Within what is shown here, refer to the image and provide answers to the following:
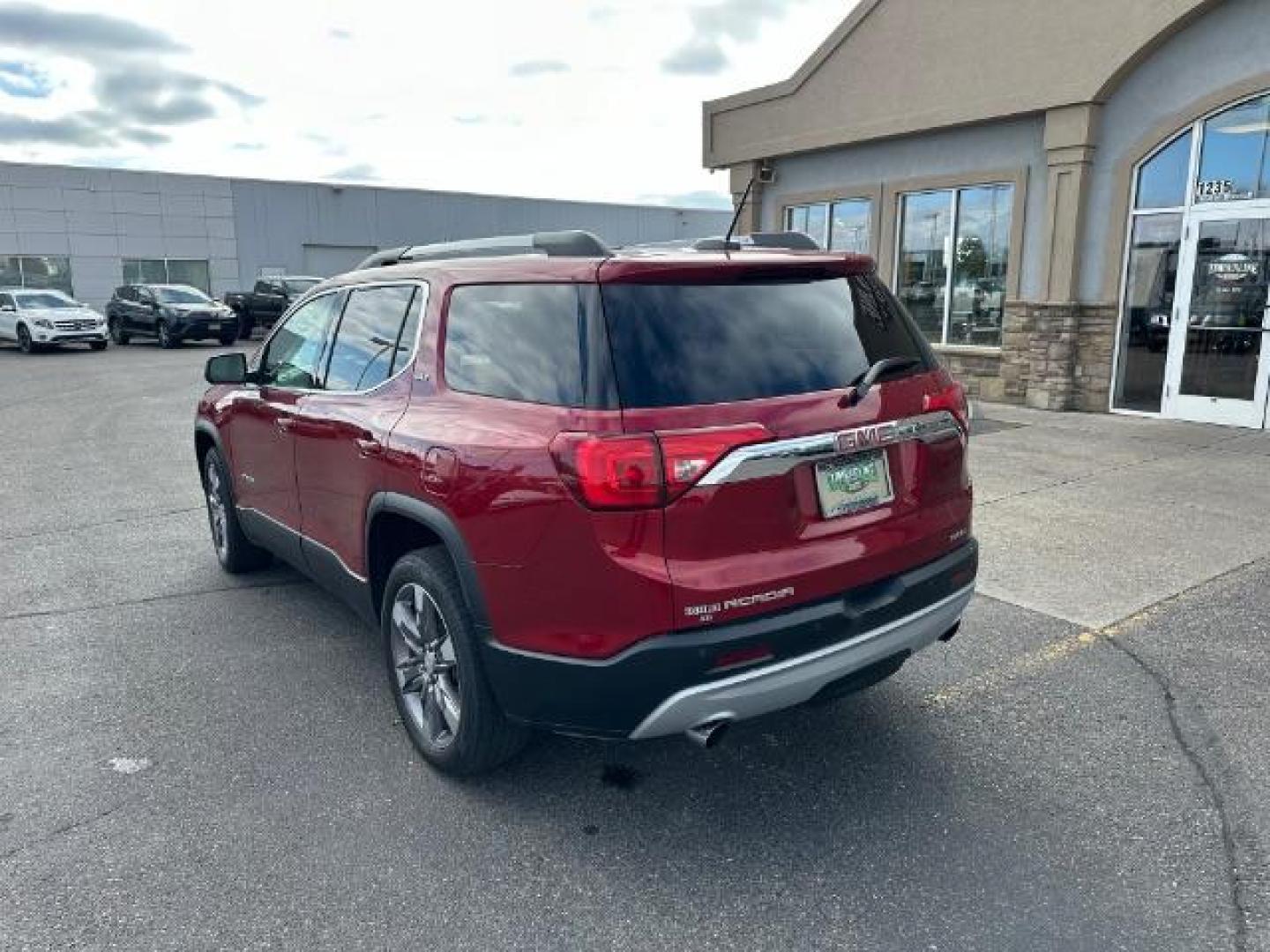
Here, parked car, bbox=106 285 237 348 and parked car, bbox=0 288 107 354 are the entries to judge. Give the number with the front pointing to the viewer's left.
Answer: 0

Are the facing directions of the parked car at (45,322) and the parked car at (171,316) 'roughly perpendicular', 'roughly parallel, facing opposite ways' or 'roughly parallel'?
roughly parallel

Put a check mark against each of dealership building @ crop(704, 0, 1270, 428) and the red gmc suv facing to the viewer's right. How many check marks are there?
0

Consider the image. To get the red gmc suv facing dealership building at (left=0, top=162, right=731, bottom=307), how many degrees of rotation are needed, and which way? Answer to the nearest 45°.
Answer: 0° — it already faces it

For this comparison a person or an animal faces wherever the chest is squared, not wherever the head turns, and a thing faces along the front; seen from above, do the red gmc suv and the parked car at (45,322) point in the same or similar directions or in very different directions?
very different directions

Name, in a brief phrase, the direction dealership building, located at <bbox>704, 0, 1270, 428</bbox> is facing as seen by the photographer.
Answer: facing the viewer and to the left of the viewer

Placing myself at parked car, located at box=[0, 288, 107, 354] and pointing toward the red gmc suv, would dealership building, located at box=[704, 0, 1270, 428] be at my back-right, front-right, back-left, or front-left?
front-left

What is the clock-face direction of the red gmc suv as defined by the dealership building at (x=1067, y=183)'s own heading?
The red gmc suv is roughly at 11 o'clock from the dealership building.

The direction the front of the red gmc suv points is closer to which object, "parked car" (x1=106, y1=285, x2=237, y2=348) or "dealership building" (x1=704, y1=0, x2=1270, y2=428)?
the parked car

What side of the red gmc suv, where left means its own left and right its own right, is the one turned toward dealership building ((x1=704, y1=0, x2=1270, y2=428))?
right

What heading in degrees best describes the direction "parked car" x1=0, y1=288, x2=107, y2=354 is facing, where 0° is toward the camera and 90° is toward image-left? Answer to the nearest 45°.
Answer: approximately 315°

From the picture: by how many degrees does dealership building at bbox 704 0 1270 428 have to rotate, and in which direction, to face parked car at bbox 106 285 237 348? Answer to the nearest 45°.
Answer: approximately 45° to its right

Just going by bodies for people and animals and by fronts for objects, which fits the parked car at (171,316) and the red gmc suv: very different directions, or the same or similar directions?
very different directions
